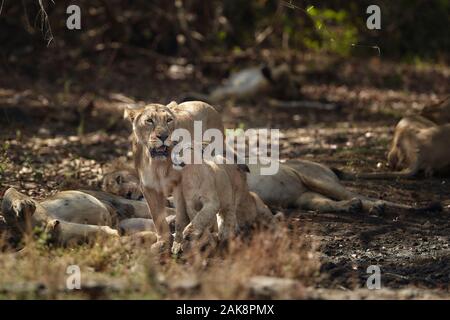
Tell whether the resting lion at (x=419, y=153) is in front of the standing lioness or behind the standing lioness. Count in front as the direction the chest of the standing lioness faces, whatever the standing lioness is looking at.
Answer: behind

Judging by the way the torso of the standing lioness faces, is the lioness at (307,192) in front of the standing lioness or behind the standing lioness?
behind
